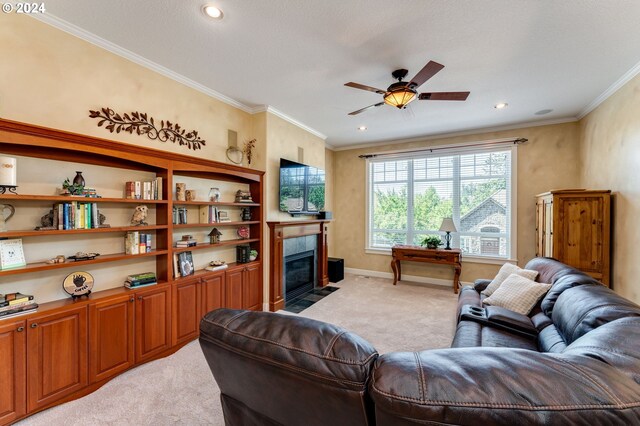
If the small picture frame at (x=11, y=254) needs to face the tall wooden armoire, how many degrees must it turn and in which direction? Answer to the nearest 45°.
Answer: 0° — it already faces it

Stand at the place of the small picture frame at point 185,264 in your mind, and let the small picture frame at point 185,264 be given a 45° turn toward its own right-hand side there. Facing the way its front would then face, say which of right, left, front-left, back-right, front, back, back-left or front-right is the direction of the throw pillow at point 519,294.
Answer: front-left

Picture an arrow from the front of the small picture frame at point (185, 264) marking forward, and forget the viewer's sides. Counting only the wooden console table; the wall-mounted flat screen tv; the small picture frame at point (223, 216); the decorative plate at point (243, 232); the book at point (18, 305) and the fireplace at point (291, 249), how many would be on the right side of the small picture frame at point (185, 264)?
1

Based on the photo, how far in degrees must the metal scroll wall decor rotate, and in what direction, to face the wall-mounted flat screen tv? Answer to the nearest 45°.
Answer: approximately 45° to its left

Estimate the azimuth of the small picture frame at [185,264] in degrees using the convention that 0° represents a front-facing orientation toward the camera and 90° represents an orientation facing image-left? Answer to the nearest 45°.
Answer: approximately 315°

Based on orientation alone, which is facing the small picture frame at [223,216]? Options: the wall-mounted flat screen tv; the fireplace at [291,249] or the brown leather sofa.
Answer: the brown leather sofa

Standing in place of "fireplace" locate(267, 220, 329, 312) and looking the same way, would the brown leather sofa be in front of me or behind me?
in front

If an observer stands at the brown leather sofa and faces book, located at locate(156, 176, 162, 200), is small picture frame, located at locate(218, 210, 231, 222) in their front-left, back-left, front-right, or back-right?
front-right

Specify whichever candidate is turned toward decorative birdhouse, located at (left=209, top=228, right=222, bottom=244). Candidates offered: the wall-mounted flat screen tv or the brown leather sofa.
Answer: the brown leather sofa

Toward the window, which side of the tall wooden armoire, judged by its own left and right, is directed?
front

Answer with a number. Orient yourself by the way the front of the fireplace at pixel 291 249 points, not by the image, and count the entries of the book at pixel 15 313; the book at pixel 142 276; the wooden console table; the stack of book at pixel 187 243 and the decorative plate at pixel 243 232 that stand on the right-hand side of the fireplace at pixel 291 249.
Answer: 4

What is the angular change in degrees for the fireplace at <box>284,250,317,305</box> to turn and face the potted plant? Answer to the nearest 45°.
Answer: approximately 45° to its left

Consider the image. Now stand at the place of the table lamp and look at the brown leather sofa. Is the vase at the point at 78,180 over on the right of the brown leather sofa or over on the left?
right

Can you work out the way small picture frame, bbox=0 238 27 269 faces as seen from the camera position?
facing the viewer and to the right of the viewer

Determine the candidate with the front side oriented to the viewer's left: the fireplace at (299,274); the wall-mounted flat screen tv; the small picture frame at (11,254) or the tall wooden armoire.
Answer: the tall wooden armoire

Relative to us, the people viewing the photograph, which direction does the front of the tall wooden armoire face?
facing to the left of the viewer

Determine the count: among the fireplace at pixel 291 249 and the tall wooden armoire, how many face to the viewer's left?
1

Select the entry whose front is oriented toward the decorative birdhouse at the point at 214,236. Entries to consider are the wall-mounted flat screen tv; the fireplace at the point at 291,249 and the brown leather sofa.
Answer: the brown leather sofa
